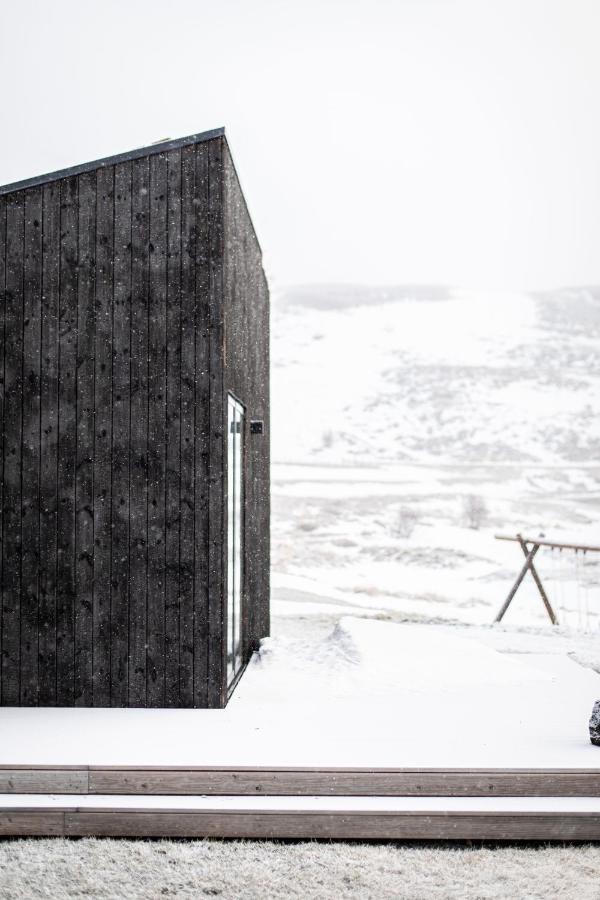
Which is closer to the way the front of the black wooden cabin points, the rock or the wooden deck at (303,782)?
the rock

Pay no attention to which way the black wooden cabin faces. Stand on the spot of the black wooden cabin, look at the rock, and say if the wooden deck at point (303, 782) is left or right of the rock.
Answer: right

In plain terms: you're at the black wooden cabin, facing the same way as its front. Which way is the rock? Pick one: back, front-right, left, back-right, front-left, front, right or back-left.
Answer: front-right

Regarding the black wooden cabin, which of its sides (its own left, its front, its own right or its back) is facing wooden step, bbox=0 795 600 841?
right

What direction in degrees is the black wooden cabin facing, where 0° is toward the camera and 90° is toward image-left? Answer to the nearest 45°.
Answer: approximately 270°

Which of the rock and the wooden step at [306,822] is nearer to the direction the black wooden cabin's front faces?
the rock
